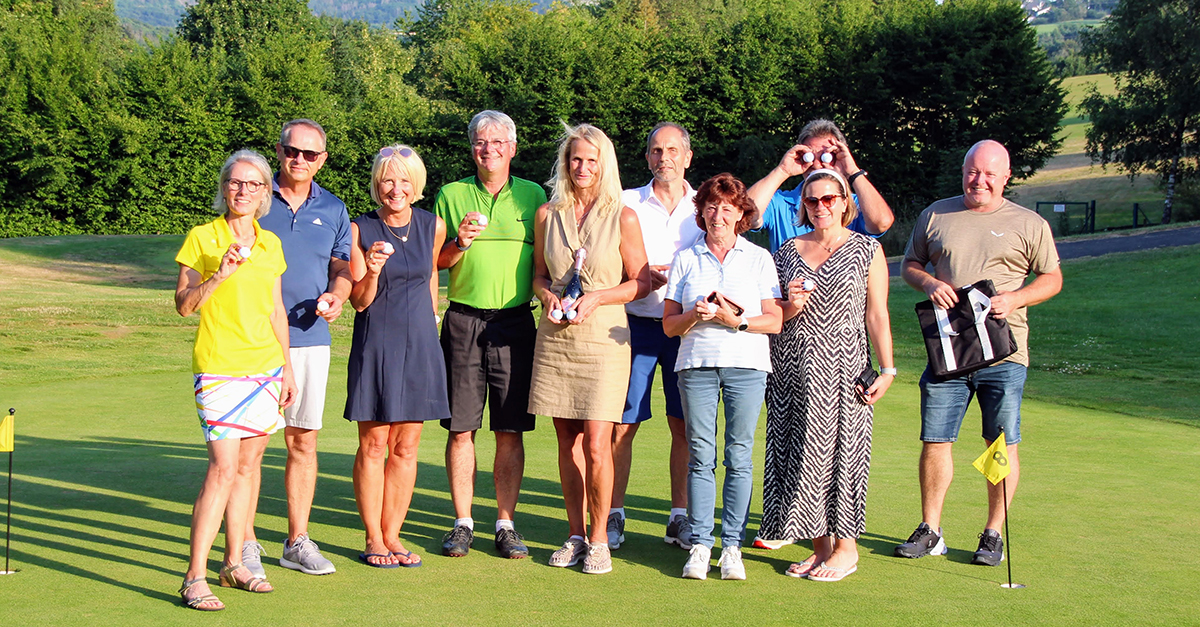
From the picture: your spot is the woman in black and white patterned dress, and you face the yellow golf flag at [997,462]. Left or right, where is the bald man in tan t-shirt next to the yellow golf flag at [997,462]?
left

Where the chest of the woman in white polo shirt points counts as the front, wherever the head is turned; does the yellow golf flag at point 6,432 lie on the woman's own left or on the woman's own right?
on the woman's own right

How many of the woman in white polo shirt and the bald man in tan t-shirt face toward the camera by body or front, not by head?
2

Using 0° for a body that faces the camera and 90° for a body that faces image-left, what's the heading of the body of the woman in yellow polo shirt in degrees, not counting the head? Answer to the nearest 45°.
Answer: approximately 315°

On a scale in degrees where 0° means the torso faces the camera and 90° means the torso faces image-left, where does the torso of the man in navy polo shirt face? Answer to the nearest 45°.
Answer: approximately 0°

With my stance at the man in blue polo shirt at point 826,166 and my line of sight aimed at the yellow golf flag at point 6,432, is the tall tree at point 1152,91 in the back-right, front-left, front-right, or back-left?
back-right

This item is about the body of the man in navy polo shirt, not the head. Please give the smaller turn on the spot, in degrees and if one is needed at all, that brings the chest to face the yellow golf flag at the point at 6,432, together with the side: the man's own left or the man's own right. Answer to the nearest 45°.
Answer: approximately 90° to the man's own right

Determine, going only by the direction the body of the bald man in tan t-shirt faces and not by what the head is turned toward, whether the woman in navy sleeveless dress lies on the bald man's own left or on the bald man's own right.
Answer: on the bald man's own right

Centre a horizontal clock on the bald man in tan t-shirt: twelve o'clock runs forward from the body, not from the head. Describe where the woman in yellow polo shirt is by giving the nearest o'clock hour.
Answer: The woman in yellow polo shirt is roughly at 2 o'clock from the bald man in tan t-shirt.

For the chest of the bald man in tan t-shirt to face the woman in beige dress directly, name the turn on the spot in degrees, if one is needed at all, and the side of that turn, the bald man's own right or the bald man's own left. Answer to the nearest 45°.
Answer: approximately 45° to the bald man's own right
